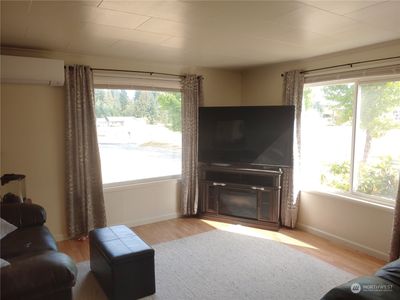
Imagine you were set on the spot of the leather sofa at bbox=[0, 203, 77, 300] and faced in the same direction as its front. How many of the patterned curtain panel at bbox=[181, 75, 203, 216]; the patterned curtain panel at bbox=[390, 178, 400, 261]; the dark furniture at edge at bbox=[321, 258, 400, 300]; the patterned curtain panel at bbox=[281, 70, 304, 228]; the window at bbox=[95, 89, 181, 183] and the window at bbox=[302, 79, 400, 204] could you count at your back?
0

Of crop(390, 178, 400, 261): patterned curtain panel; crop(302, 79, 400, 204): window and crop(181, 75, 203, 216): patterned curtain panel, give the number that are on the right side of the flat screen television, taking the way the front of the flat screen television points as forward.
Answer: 1

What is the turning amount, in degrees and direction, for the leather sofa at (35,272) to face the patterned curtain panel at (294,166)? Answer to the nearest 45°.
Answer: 0° — it already faces it

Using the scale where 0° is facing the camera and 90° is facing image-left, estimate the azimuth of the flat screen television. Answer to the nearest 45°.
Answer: approximately 0°

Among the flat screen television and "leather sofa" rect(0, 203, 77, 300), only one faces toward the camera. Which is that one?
the flat screen television

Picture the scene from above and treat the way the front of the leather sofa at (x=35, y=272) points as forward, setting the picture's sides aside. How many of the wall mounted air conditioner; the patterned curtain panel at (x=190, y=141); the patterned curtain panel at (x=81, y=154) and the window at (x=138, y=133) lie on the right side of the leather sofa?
0

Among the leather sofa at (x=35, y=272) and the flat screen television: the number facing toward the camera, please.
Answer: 1

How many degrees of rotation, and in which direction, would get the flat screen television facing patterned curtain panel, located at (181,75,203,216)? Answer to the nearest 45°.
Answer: approximately 90° to its right

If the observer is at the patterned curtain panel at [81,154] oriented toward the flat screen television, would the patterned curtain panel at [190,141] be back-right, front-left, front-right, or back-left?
front-left

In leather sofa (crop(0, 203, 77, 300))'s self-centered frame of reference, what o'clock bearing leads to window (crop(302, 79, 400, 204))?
The window is roughly at 12 o'clock from the leather sofa.

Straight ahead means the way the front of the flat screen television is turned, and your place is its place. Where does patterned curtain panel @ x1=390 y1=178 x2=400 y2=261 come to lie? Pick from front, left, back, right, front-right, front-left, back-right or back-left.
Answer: front-left

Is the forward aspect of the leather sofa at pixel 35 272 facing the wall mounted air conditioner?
no

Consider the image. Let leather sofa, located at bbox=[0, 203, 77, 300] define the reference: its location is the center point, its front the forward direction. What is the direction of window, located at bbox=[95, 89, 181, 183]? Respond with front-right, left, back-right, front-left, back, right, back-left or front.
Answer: front-left

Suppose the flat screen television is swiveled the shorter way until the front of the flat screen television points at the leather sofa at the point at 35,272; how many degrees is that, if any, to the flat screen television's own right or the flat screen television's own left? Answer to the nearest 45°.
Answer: approximately 45° to the flat screen television's own right

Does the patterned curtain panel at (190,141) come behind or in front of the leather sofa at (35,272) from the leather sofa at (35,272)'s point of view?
in front

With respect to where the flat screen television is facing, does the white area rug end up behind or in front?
in front

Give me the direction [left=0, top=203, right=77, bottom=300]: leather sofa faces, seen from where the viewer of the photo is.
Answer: facing to the right of the viewer

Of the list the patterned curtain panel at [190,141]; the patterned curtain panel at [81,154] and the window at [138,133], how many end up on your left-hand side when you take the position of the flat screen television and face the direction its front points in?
0

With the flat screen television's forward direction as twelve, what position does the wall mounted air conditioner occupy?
The wall mounted air conditioner is roughly at 2 o'clock from the flat screen television.

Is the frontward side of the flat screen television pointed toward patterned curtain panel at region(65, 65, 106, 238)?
no
